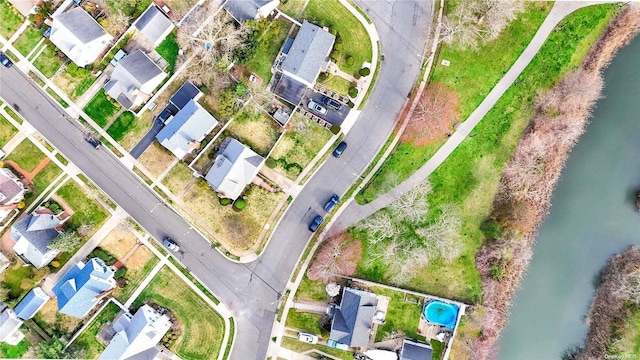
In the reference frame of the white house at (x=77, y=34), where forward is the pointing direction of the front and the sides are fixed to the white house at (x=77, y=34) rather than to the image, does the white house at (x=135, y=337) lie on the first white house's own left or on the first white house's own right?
on the first white house's own left

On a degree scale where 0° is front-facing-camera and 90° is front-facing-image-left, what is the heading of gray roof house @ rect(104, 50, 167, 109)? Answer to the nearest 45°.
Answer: approximately 45°

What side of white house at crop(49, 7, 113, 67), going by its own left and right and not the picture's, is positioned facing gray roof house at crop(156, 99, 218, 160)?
left

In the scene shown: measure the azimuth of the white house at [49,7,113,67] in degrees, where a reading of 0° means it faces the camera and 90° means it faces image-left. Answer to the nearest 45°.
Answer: approximately 45°

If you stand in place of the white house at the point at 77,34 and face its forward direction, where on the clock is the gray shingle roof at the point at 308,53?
The gray shingle roof is roughly at 9 o'clock from the white house.

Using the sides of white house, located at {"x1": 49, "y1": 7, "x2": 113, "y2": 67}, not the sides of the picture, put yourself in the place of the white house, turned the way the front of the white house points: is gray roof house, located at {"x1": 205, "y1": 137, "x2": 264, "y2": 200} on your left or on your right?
on your left
